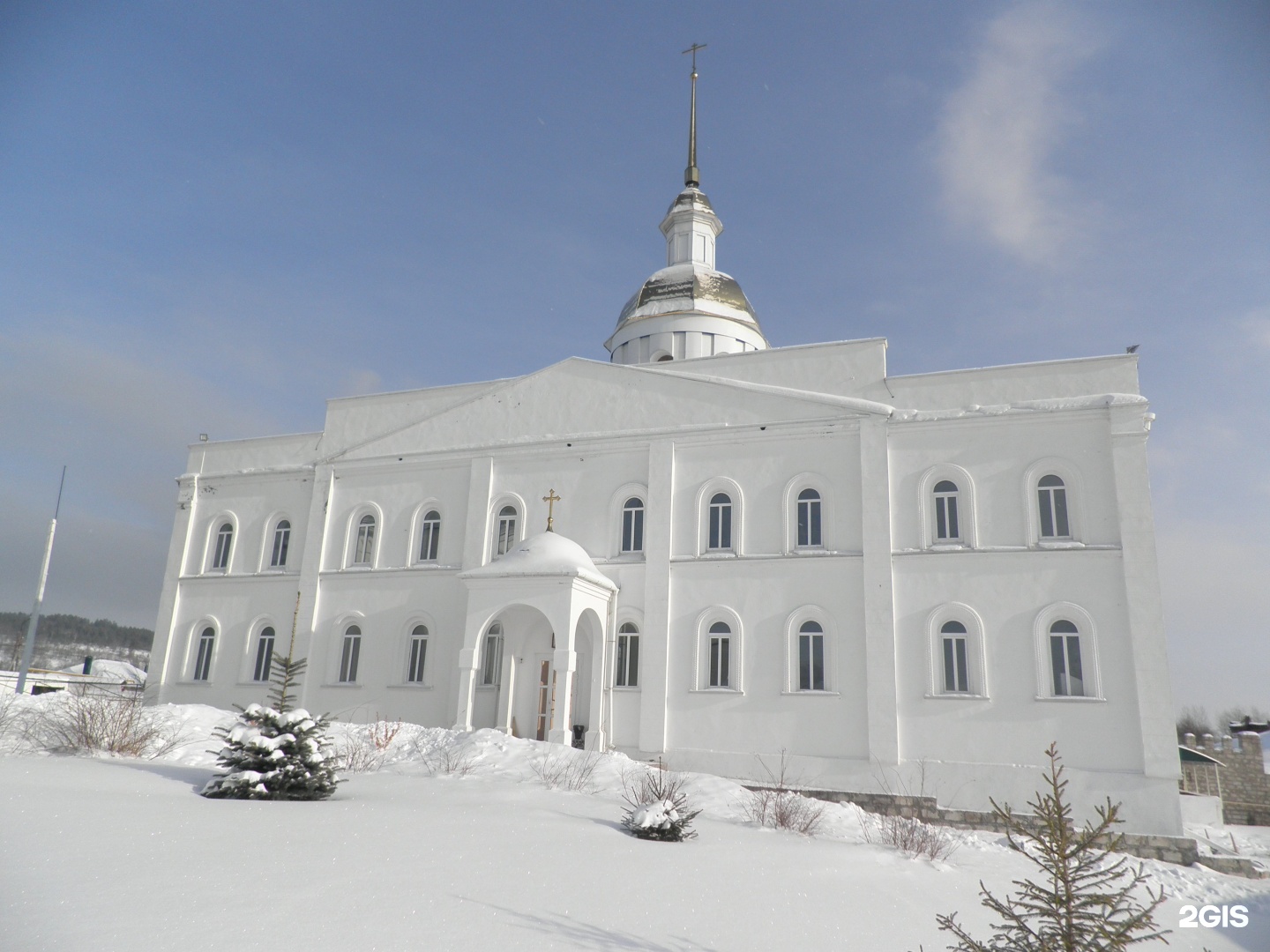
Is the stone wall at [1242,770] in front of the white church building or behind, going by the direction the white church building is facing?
behind

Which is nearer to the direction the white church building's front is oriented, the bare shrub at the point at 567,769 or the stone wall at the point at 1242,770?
the bare shrub

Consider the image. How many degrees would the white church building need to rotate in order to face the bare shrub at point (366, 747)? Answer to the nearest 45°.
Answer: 0° — it already faces it

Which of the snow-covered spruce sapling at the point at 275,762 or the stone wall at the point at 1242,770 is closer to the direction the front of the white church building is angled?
the snow-covered spruce sapling

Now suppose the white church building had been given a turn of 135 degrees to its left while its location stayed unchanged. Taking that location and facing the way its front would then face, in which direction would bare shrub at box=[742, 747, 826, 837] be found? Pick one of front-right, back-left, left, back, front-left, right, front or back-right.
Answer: right

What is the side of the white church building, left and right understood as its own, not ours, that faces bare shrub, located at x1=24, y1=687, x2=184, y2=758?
front

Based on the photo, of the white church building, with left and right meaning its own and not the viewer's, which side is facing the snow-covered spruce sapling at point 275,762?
front

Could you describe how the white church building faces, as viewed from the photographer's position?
facing the viewer and to the left of the viewer

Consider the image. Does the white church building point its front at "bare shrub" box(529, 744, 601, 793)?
yes

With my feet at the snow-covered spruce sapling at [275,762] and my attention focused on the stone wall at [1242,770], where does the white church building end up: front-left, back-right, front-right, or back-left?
front-left
